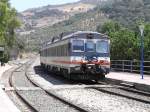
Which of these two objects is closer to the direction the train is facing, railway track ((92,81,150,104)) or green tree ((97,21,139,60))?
the railway track

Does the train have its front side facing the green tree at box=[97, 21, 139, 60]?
no

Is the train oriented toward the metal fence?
no

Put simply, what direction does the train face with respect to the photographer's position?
facing the viewer and to the right of the viewer

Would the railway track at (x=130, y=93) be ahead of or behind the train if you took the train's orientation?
ahead

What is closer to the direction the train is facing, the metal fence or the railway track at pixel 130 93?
the railway track
